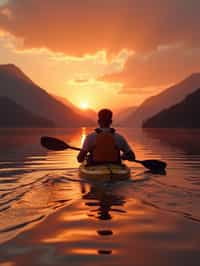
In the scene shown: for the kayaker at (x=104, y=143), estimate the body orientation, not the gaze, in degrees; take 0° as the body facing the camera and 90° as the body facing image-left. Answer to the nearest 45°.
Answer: approximately 180°
